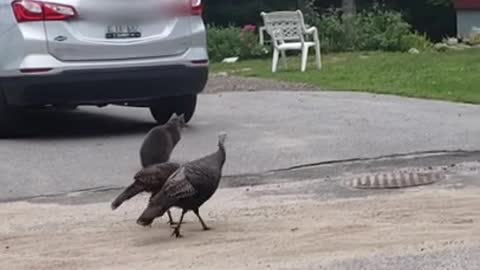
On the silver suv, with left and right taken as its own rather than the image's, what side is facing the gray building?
front

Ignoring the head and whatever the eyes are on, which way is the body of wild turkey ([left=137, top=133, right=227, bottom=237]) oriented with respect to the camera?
to the viewer's right

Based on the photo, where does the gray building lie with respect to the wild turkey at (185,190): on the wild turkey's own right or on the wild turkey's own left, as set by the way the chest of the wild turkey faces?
on the wild turkey's own left

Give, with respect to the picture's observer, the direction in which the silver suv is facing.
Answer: facing away from the viewer and to the left of the viewer

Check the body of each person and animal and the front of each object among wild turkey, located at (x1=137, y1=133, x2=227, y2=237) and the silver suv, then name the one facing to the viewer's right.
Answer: the wild turkey

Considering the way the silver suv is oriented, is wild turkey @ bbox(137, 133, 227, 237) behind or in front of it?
behind

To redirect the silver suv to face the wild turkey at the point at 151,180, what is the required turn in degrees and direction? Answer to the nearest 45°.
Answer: approximately 135° to its left

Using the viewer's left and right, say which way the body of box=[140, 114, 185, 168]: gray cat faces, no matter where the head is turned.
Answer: facing away from the viewer and to the right of the viewer
